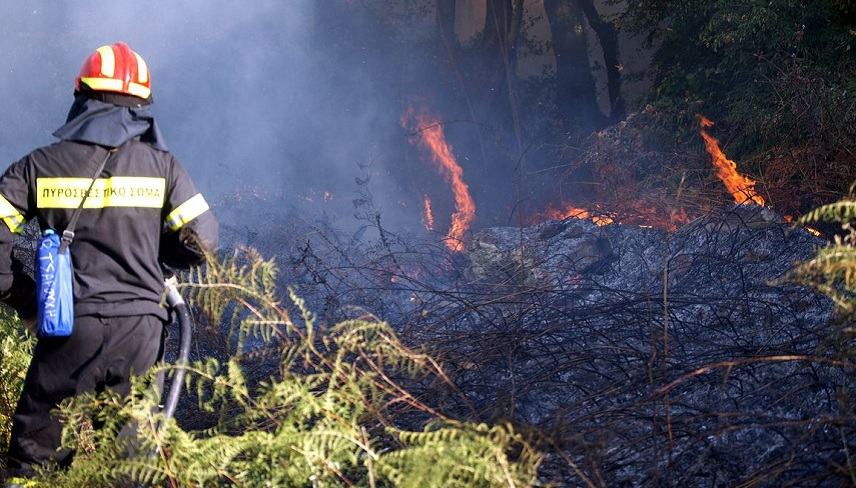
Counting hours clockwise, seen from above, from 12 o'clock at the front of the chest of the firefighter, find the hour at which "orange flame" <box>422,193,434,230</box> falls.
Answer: The orange flame is roughly at 1 o'clock from the firefighter.

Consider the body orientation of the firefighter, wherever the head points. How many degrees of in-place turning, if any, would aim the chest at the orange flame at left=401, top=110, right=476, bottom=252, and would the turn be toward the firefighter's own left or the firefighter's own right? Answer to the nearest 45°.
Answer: approximately 45° to the firefighter's own right

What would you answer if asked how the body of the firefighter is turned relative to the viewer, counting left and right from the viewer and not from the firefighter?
facing away from the viewer

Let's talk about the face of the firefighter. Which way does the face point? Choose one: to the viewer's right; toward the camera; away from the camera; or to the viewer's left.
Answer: away from the camera

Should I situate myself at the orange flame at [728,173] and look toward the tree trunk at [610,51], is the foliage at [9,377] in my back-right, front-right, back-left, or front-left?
back-left

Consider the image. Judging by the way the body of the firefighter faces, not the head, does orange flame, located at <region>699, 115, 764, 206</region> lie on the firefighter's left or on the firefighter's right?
on the firefighter's right

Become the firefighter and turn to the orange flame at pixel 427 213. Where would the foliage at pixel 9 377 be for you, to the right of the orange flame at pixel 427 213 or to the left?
left
